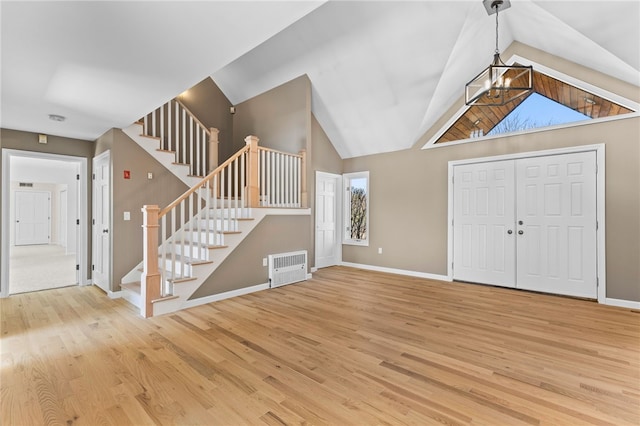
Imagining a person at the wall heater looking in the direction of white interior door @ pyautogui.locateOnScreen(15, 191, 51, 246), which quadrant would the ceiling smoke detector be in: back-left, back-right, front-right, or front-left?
front-left

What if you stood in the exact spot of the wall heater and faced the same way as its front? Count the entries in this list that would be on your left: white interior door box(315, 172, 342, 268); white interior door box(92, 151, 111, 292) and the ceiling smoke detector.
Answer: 1

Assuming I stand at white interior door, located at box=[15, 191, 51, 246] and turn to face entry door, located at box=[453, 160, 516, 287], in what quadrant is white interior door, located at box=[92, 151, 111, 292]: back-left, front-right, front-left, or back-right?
front-right

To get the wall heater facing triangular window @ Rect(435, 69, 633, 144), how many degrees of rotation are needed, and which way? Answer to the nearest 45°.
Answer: approximately 45° to its left

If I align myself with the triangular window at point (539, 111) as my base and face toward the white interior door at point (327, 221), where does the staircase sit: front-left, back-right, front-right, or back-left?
front-left

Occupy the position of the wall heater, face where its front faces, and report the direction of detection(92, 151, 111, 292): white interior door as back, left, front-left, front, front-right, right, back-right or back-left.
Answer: back-right

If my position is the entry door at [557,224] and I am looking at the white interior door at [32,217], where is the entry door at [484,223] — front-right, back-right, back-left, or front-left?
front-right

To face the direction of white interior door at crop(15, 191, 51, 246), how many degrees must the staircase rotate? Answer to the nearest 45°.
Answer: approximately 90° to its right

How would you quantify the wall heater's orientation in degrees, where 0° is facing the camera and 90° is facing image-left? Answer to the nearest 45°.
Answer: approximately 315°

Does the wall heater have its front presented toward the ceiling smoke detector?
no

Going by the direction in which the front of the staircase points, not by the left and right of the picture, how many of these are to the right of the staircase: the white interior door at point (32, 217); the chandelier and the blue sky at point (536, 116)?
1

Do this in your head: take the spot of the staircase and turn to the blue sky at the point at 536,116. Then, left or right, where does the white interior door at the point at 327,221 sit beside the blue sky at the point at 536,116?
left

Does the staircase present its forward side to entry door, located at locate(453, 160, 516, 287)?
no

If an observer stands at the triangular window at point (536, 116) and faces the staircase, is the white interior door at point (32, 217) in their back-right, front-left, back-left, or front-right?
front-right

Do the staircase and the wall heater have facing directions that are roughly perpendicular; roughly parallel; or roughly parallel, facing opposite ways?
roughly perpendicular
